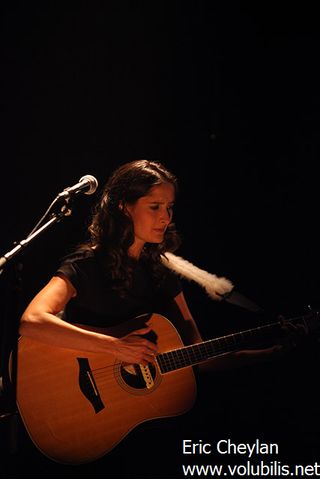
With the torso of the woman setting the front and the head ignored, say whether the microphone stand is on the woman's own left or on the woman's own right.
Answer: on the woman's own right

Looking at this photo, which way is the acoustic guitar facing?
toward the camera

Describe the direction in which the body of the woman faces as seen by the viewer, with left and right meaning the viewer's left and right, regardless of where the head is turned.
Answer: facing the viewer and to the right of the viewer
